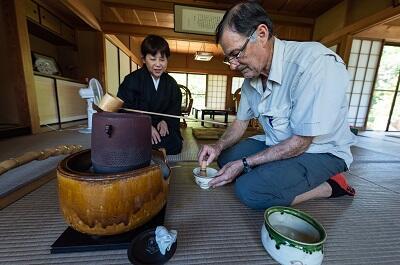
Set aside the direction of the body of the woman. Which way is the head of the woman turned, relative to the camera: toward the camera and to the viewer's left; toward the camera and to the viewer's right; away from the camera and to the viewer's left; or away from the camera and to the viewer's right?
toward the camera and to the viewer's right

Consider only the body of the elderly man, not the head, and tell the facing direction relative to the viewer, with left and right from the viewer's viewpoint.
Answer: facing the viewer and to the left of the viewer

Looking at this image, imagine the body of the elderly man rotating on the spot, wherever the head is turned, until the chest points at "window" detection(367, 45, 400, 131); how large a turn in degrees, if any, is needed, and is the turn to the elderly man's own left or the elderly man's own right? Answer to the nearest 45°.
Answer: approximately 180°

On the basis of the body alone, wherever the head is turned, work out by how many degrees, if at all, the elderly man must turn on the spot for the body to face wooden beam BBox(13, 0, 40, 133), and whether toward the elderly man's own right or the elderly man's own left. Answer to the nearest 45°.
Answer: approximately 45° to the elderly man's own right

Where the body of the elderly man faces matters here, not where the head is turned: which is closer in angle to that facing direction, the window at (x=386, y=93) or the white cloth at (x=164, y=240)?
the white cloth

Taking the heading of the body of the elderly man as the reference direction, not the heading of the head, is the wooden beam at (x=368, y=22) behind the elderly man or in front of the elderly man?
behind

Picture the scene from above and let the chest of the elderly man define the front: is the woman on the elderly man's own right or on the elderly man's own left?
on the elderly man's own right

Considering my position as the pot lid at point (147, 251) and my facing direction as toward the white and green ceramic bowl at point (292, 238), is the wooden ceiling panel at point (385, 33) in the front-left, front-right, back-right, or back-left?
front-left

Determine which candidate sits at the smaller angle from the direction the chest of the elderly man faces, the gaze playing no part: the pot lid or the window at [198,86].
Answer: the pot lid

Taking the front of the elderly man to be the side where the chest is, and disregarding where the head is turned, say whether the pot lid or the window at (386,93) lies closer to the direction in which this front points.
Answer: the pot lid

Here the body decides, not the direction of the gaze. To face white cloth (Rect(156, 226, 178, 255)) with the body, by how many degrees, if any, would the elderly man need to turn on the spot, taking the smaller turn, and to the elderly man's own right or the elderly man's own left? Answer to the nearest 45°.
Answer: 0° — they already face it

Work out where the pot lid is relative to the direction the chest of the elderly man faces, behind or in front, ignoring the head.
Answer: in front

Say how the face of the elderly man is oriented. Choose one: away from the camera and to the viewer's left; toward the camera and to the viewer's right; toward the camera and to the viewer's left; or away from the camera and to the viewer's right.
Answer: toward the camera and to the viewer's left

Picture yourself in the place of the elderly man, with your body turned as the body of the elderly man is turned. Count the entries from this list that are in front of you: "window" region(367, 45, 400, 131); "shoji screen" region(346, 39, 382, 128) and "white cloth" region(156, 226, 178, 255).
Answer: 1
